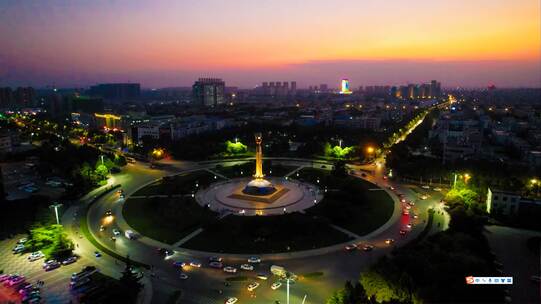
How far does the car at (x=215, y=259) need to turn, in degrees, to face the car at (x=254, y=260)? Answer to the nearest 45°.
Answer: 0° — it already faces it

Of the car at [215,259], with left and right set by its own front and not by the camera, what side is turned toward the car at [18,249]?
back

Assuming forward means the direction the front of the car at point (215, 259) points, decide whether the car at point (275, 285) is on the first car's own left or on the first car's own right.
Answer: on the first car's own right

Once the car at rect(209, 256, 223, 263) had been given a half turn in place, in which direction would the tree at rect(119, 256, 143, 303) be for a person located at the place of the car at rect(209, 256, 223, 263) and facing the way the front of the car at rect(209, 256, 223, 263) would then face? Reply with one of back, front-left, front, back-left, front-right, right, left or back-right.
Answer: front-left

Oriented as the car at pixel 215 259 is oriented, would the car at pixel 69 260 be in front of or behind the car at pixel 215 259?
behind

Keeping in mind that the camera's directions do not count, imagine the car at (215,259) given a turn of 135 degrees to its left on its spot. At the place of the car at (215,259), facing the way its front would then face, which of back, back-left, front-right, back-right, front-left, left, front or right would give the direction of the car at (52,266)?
front-left

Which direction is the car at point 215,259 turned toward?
to the viewer's right

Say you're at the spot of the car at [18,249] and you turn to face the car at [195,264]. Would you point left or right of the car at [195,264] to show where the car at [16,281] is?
right

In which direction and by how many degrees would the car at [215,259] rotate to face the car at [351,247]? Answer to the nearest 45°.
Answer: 0° — it already faces it

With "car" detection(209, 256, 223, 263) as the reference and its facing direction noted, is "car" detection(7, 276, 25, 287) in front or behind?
behind

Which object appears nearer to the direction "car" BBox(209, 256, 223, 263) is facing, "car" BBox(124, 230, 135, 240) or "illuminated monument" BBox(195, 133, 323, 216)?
the illuminated monument

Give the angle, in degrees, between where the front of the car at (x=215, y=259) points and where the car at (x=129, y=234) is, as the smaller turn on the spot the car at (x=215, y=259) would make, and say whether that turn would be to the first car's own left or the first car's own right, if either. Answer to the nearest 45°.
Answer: approximately 135° to the first car's own left
